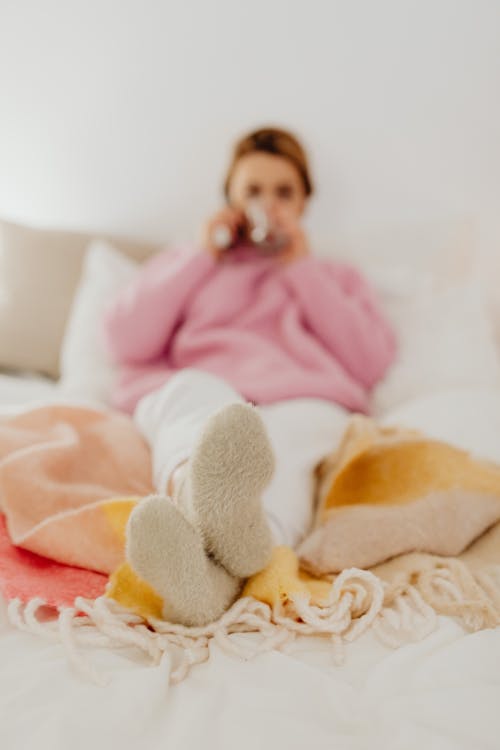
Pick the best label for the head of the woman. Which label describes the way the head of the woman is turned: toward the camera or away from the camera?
toward the camera

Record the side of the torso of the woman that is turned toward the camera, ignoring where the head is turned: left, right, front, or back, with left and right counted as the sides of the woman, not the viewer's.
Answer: front
